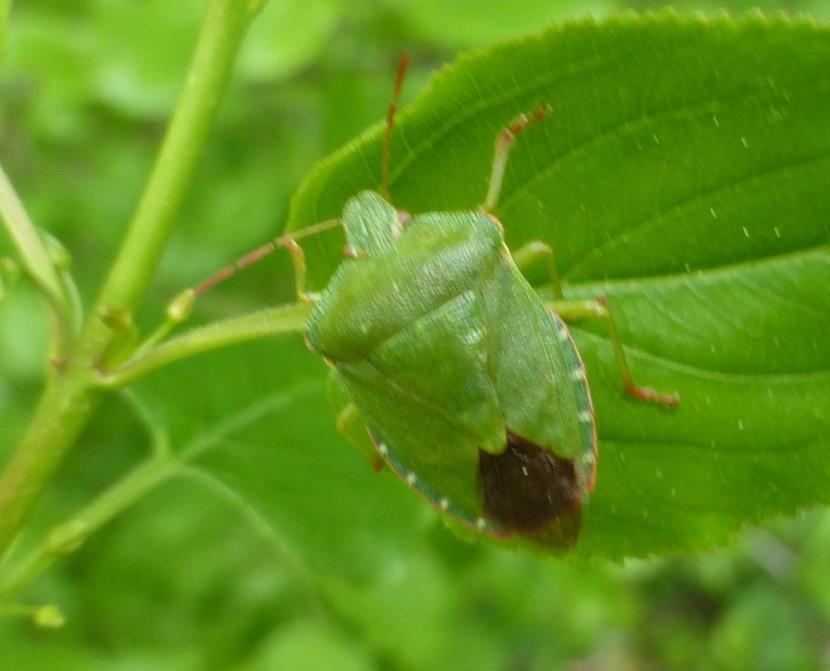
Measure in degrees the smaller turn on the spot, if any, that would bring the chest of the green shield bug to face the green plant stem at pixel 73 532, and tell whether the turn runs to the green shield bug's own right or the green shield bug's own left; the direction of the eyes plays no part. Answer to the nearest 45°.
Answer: approximately 45° to the green shield bug's own left

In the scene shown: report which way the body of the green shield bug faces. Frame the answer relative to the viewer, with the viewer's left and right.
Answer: facing away from the viewer and to the left of the viewer
